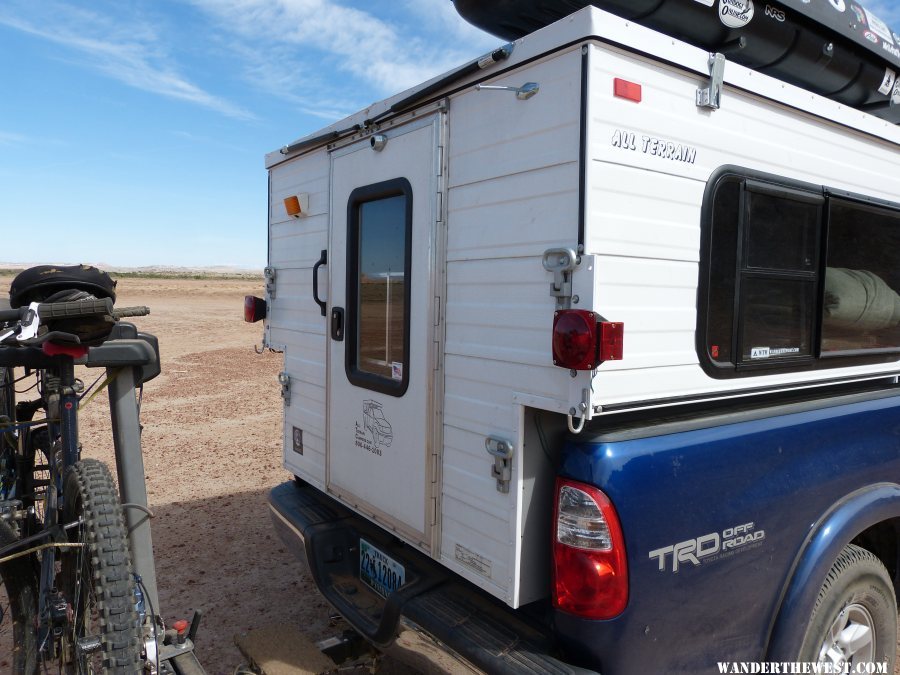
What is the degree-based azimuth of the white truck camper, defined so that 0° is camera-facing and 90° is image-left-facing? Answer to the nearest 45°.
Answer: approximately 225°

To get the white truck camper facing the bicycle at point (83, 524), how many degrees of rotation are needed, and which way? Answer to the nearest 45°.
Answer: approximately 135° to its left

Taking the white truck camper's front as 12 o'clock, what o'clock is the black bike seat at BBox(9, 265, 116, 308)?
The black bike seat is roughly at 7 o'clock from the white truck camper.
